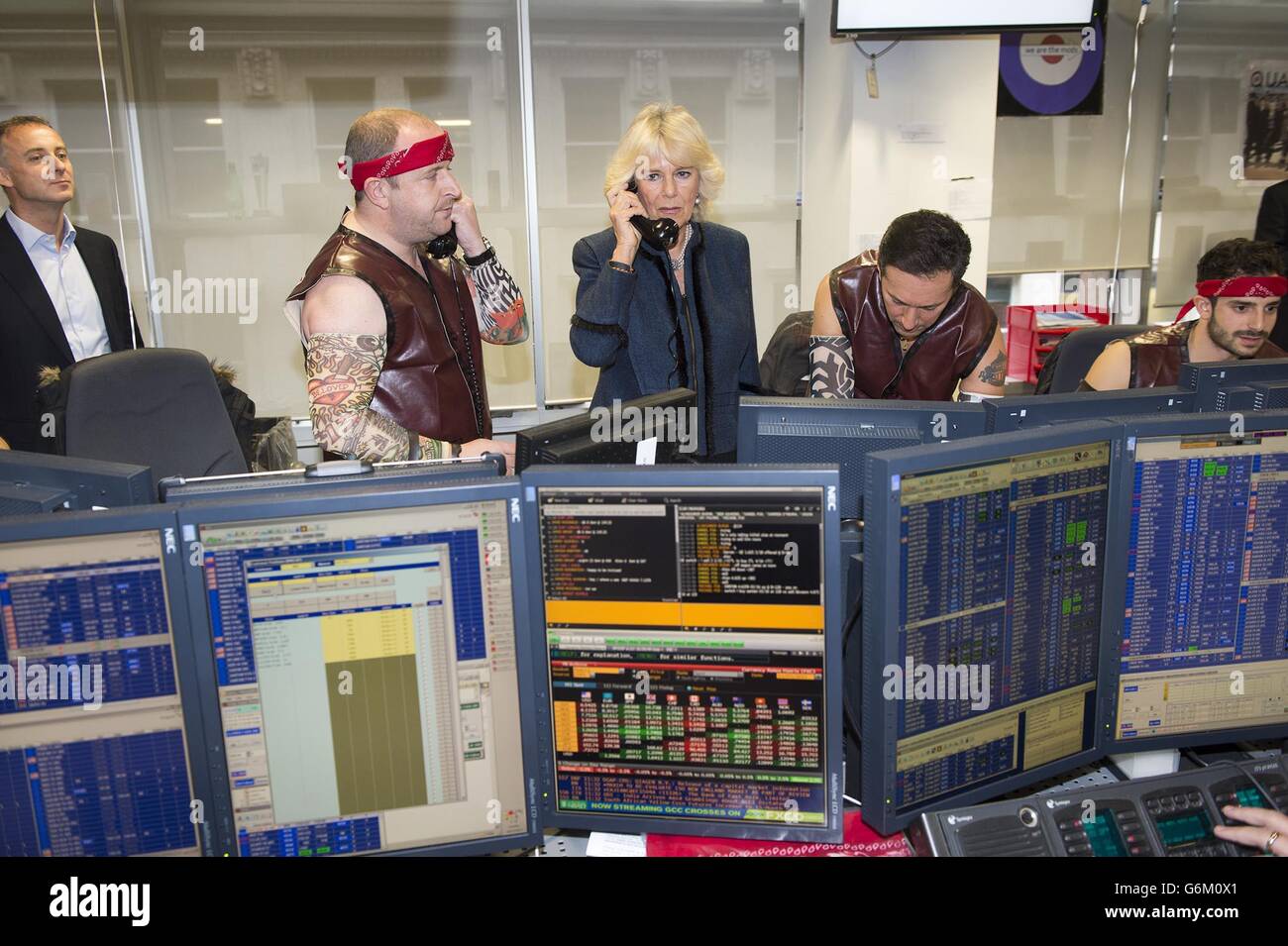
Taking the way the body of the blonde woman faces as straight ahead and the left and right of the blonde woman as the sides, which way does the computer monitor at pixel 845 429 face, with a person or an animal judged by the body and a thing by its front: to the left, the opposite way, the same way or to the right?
the opposite way

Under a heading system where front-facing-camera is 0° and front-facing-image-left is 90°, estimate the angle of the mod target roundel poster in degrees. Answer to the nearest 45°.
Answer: approximately 0°

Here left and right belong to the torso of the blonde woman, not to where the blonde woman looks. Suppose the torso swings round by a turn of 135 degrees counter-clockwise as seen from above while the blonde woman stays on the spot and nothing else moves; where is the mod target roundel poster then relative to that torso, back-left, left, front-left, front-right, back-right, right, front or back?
front

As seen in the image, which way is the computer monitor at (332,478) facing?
away from the camera

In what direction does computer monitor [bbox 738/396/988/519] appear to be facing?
away from the camera

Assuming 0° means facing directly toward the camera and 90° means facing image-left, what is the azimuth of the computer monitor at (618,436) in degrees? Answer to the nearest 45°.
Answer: approximately 135°

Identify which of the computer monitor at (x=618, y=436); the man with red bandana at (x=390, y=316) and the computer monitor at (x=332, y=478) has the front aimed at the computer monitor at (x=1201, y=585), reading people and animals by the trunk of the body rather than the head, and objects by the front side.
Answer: the man with red bandana

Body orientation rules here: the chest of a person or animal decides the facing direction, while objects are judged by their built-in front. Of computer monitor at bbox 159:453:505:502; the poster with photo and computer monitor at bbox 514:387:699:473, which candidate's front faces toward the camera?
the poster with photo

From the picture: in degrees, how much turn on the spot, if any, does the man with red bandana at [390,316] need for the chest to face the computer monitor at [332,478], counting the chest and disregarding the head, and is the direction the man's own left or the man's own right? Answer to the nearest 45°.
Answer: approximately 45° to the man's own right

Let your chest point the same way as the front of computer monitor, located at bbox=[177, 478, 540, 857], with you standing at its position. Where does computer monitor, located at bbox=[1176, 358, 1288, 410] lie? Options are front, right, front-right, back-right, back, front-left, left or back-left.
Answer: left

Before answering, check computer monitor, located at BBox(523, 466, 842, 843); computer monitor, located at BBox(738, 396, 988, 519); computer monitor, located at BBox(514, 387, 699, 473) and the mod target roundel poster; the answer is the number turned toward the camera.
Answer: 2

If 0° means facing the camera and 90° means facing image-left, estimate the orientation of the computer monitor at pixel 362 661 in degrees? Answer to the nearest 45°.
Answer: approximately 0°

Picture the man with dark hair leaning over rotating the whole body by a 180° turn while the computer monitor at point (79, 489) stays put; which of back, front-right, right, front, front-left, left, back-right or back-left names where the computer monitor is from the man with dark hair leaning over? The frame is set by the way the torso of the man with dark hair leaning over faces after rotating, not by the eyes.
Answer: back-left

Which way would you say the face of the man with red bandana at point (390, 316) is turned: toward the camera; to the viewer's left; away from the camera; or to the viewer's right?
to the viewer's right
